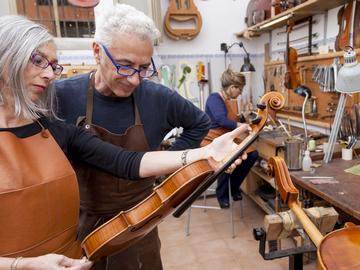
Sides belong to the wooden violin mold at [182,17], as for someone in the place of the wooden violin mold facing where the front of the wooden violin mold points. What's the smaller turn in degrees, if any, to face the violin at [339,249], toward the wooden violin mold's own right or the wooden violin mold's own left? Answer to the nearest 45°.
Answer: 0° — it already faces it

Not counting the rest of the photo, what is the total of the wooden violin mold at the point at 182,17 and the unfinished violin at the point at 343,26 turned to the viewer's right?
0

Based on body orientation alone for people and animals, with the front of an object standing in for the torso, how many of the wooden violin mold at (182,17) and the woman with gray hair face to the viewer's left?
0

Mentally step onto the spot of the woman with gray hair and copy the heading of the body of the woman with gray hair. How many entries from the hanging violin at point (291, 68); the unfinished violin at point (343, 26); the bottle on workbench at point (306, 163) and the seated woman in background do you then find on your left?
4

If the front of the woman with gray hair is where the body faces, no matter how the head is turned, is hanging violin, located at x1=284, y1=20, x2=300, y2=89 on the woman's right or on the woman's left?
on the woman's left

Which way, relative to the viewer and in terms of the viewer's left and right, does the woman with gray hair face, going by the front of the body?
facing the viewer and to the right of the viewer

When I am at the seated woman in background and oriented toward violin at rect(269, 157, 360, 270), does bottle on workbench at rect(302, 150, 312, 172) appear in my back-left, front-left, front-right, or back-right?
front-left

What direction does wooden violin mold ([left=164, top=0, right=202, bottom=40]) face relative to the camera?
toward the camera

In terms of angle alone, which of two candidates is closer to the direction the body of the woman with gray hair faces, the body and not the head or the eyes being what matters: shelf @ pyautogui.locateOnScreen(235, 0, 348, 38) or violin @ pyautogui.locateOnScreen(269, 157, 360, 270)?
the violin

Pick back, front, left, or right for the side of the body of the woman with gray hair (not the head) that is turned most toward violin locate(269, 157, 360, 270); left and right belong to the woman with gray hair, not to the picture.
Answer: front

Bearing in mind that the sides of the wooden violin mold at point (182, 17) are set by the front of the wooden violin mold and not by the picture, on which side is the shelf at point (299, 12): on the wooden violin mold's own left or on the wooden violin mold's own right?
on the wooden violin mold's own left

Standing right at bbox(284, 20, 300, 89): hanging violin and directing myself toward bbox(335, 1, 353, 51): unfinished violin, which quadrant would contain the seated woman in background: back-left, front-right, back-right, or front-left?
back-right

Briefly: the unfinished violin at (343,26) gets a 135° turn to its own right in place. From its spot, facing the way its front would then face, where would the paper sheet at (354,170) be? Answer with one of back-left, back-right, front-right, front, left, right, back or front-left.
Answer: back
